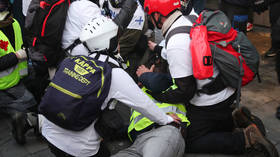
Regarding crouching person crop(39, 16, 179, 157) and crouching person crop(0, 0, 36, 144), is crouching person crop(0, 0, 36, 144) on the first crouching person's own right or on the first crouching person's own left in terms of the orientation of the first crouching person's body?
on the first crouching person's own left

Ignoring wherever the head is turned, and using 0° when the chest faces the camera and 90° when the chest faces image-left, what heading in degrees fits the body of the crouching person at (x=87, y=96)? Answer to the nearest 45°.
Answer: approximately 225°
